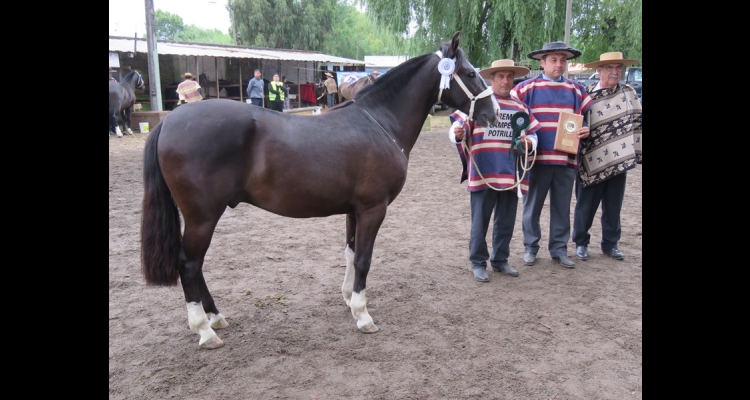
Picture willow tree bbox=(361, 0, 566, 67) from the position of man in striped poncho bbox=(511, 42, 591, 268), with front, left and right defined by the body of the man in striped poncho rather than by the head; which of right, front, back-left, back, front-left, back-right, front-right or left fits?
back

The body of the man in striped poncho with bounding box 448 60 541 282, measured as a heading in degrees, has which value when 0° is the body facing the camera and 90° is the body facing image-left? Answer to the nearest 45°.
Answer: approximately 0°

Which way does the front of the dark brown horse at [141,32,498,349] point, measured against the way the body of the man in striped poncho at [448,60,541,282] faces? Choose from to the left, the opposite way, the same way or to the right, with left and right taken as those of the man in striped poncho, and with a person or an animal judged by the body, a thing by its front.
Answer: to the left

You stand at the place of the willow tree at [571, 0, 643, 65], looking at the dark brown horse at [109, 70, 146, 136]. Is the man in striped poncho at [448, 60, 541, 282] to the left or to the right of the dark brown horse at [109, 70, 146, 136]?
left

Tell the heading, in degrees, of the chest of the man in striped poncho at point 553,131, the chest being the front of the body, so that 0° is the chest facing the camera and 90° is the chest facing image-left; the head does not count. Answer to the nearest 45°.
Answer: approximately 0°

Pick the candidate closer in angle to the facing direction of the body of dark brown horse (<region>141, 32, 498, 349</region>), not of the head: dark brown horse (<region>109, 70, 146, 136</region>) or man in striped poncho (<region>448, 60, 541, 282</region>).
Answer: the man in striped poncho

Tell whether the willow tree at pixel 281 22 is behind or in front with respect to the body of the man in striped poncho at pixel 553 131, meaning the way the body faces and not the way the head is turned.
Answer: behind

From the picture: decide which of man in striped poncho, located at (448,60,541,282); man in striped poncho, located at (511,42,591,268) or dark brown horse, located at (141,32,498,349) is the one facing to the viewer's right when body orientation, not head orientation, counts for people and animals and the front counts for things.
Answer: the dark brown horse

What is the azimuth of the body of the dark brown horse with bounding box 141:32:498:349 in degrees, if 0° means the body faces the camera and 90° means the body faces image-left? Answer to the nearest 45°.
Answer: approximately 270°
